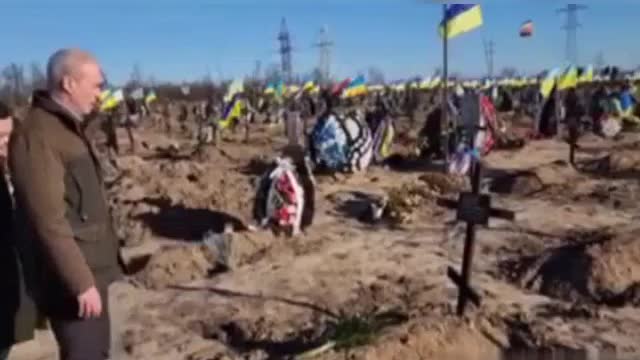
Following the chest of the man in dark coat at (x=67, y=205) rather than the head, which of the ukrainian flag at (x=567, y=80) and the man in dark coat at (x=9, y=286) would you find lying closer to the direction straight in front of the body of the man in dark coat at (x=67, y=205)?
the ukrainian flag

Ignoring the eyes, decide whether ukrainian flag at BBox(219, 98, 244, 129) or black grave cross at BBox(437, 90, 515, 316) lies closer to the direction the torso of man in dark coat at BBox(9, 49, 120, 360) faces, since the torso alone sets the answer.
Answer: the black grave cross

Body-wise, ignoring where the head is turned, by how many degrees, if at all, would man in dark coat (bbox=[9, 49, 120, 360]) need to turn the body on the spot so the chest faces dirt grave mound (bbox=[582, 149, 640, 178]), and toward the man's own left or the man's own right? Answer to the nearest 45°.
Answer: approximately 45° to the man's own left

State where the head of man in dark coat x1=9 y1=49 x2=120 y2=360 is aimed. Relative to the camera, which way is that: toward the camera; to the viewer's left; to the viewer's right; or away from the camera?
to the viewer's right

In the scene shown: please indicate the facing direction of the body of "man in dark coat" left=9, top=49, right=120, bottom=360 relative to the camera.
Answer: to the viewer's right

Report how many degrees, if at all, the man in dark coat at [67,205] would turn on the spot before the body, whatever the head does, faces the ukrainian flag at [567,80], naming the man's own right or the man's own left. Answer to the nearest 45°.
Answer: approximately 45° to the man's own left
